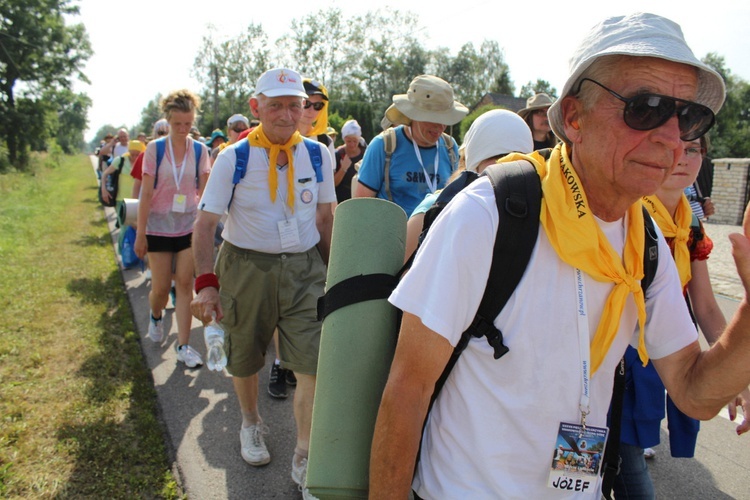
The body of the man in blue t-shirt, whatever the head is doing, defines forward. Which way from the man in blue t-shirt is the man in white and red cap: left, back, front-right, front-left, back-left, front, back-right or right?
right

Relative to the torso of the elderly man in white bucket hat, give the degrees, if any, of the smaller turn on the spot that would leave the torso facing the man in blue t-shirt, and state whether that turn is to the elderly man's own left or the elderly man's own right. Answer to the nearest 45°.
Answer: approximately 180°

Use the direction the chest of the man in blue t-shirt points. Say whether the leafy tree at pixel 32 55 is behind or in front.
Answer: behind

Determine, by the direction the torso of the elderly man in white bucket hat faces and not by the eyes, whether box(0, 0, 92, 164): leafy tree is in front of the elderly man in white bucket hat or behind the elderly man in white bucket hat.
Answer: behind

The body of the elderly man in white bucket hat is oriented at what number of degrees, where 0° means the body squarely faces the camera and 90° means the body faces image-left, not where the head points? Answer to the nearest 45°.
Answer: approximately 315°

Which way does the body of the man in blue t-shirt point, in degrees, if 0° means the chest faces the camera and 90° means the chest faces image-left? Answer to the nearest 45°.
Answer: approximately 315°

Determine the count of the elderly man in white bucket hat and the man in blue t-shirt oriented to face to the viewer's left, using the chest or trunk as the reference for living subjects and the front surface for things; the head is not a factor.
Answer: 0

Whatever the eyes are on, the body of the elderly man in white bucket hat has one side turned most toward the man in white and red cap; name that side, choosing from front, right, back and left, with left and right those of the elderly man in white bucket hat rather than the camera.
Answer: back
